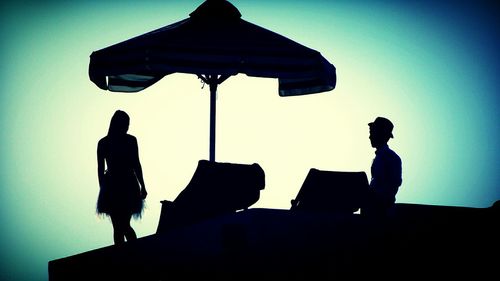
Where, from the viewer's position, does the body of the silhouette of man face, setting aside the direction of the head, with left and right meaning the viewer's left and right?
facing to the left of the viewer
